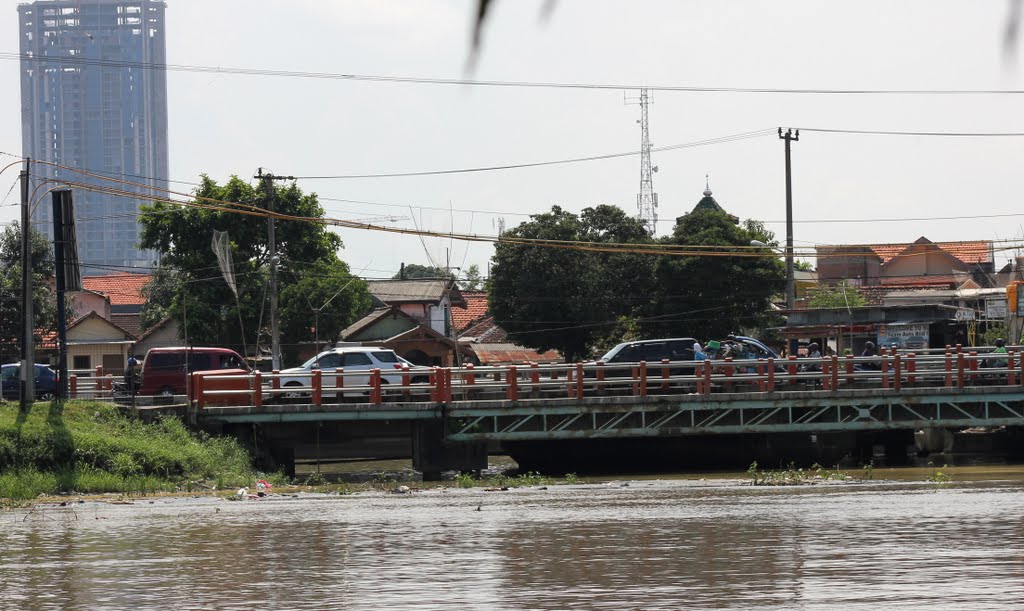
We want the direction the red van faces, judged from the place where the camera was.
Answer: facing to the right of the viewer

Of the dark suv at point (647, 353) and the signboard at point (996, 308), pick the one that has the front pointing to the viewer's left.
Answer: the dark suv

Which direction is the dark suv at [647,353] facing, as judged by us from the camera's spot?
facing to the left of the viewer

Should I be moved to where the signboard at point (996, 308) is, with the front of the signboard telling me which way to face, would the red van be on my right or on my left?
on my right

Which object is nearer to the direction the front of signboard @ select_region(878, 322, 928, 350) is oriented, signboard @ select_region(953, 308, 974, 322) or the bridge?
the bridge

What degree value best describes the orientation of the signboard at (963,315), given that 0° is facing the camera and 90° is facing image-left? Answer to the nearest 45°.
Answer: approximately 0°
